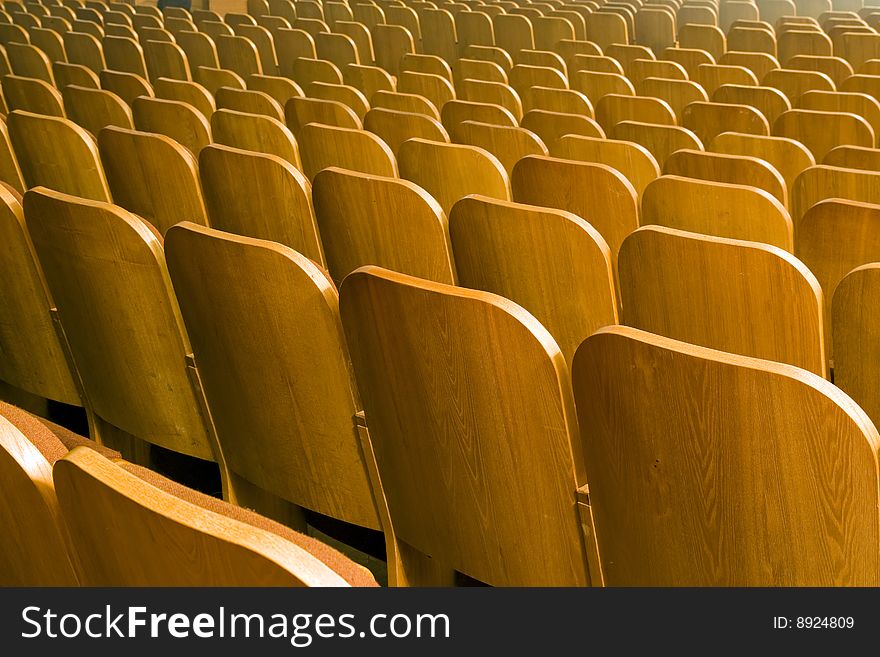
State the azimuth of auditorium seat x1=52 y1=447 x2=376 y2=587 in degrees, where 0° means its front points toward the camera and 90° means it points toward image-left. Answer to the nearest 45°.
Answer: approximately 225°

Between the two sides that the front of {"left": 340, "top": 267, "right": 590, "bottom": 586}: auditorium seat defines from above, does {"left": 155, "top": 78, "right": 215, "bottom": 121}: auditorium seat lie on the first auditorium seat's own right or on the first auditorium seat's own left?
on the first auditorium seat's own left

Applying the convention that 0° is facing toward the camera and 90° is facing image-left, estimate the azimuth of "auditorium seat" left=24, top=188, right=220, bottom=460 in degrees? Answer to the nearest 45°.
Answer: approximately 225°

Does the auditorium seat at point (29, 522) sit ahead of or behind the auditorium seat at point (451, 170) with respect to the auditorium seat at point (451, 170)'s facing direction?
behind

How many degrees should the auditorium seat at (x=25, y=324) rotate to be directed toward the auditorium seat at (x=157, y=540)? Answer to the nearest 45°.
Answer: approximately 135° to its right

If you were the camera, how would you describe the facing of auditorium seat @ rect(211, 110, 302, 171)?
facing away from the viewer and to the right of the viewer

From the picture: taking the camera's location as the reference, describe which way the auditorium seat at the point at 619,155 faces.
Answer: facing away from the viewer and to the right of the viewer
